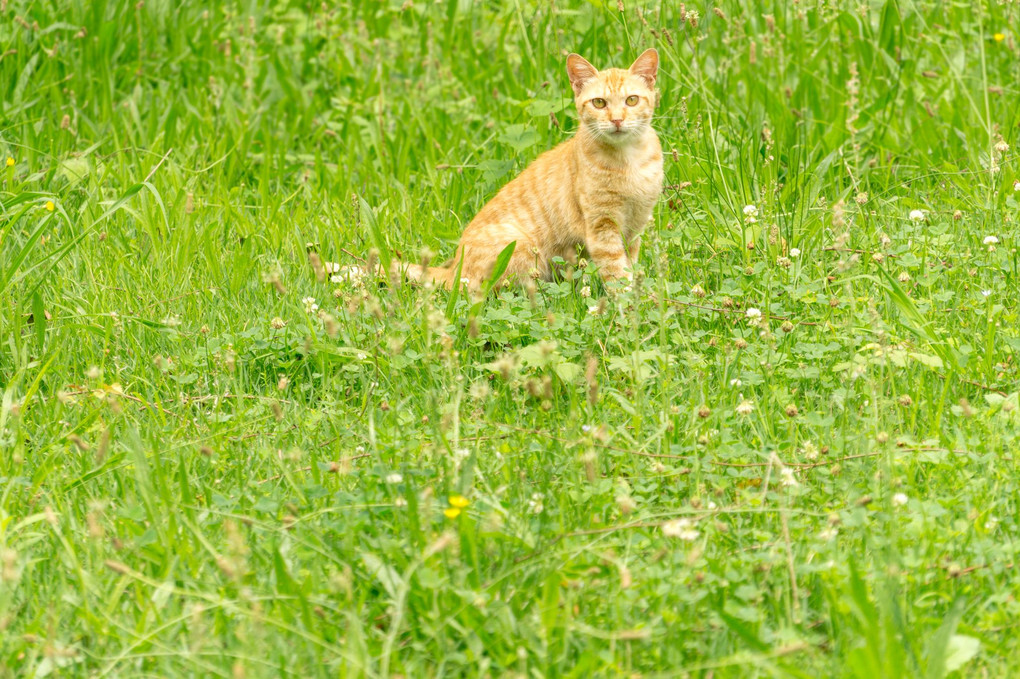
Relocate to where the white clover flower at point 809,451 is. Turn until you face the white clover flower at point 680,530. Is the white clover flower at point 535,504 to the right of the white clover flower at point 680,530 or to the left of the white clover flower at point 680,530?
right

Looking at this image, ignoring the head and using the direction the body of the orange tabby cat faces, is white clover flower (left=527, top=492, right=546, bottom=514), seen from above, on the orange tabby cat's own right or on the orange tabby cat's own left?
on the orange tabby cat's own right

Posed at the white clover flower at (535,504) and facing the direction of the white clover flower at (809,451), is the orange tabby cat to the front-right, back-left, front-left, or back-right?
front-left

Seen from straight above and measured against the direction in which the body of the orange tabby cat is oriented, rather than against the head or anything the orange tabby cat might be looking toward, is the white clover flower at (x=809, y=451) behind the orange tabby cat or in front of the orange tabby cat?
in front

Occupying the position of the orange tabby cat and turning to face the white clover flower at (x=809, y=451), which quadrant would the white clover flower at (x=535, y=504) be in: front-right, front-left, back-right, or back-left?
front-right

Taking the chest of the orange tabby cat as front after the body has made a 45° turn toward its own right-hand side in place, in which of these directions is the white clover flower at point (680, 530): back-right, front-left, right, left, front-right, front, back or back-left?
front

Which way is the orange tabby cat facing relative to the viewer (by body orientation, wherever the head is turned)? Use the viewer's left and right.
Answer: facing the viewer and to the right of the viewer
